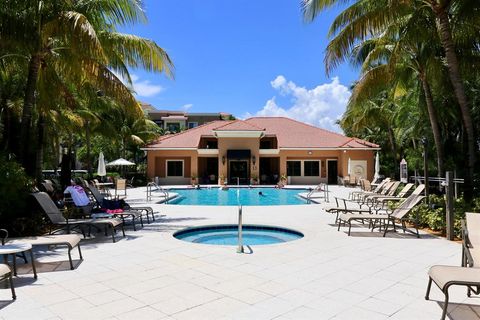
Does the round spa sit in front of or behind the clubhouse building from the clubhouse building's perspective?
in front

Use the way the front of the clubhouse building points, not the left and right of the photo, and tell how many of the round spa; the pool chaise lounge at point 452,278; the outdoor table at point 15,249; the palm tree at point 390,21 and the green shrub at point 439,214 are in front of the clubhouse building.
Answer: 5

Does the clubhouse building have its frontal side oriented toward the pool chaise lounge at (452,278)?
yes

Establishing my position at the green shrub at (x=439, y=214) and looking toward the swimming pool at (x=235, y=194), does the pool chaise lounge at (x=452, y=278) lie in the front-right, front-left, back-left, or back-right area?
back-left

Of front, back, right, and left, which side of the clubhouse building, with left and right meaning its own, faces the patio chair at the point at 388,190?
front

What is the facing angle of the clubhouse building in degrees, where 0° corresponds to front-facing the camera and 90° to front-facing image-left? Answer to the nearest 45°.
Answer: approximately 0°

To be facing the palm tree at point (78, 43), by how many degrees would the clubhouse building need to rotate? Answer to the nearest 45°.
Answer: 0° — it already faces it

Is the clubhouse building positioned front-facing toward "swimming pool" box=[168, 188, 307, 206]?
yes

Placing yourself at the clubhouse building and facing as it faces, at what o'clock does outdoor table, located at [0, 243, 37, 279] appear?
The outdoor table is roughly at 12 o'clock from the clubhouse building.

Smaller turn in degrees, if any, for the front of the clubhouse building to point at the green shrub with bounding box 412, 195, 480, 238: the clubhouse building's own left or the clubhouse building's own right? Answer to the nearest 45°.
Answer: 0° — it already faces it

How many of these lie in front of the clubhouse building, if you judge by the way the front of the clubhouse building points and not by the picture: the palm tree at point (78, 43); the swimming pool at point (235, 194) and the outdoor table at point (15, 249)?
3

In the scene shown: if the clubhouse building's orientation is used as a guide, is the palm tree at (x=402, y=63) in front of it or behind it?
in front

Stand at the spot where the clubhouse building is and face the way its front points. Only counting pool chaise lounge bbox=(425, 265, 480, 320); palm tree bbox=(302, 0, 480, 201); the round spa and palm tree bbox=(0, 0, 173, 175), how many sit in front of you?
4

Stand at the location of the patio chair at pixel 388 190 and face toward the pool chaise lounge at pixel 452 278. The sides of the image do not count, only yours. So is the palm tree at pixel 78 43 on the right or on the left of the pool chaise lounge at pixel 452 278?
right
